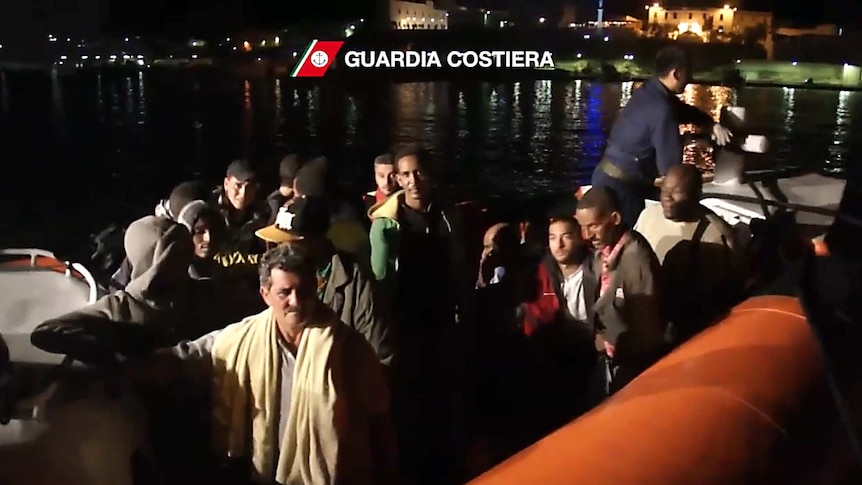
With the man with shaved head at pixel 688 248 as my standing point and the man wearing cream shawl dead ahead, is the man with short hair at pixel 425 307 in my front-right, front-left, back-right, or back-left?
front-right

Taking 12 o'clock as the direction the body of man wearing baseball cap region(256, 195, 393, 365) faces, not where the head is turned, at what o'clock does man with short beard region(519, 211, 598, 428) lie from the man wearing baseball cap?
The man with short beard is roughly at 5 o'clock from the man wearing baseball cap.

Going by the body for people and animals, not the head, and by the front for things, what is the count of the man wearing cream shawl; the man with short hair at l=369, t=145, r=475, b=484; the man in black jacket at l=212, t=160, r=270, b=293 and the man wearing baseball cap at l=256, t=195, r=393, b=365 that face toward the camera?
3

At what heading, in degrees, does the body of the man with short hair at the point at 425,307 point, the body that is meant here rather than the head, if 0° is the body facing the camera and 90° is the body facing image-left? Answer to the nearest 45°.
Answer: approximately 0°

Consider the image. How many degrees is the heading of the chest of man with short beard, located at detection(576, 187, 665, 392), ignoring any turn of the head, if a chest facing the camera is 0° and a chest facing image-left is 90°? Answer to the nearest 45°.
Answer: approximately 45°

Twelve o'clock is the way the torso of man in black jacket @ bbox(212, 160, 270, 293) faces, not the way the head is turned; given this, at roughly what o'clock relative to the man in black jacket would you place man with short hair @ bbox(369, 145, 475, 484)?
The man with short hair is roughly at 10 o'clock from the man in black jacket.

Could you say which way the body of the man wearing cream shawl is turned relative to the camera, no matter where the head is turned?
toward the camera

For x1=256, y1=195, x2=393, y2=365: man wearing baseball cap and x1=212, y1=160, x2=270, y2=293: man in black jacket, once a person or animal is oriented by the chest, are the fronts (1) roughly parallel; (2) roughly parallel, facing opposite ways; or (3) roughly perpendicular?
roughly perpendicular

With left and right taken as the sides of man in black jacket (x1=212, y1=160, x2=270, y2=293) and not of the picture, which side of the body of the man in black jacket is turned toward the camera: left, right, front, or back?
front

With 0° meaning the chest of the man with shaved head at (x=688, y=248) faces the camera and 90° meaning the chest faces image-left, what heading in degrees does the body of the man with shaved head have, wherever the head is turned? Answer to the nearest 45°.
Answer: approximately 45°

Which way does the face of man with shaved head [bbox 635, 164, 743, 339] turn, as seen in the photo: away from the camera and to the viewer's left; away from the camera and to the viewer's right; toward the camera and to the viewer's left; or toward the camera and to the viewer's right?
toward the camera and to the viewer's left

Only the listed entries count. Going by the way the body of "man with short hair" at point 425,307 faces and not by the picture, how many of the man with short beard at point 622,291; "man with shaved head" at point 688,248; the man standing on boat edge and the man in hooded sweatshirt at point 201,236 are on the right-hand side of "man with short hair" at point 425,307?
1

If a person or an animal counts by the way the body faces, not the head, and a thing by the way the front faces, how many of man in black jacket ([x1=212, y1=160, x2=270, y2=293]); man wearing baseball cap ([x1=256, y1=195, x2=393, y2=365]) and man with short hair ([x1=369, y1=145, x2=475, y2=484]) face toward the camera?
2
